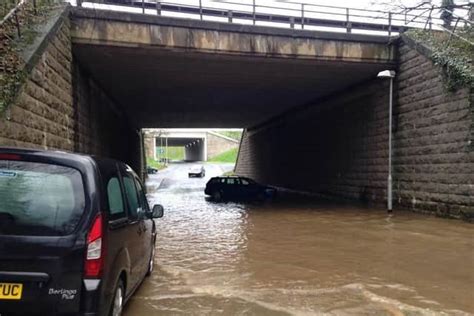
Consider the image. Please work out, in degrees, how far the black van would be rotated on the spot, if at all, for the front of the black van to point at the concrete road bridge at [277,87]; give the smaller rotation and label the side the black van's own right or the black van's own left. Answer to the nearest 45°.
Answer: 0° — it already faces it

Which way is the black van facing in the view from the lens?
facing away from the viewer and to the right of the viewer
